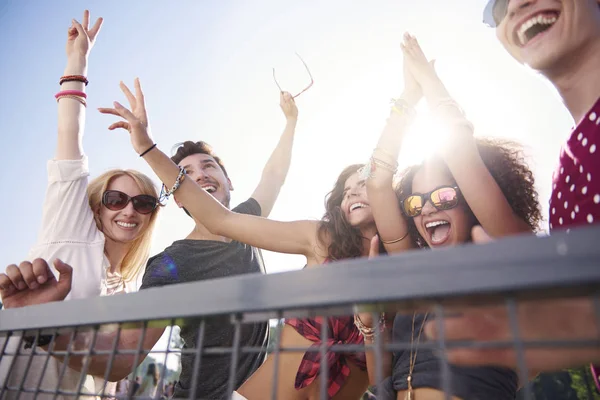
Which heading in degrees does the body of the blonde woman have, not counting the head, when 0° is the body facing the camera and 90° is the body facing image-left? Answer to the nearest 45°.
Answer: approximately 315°
